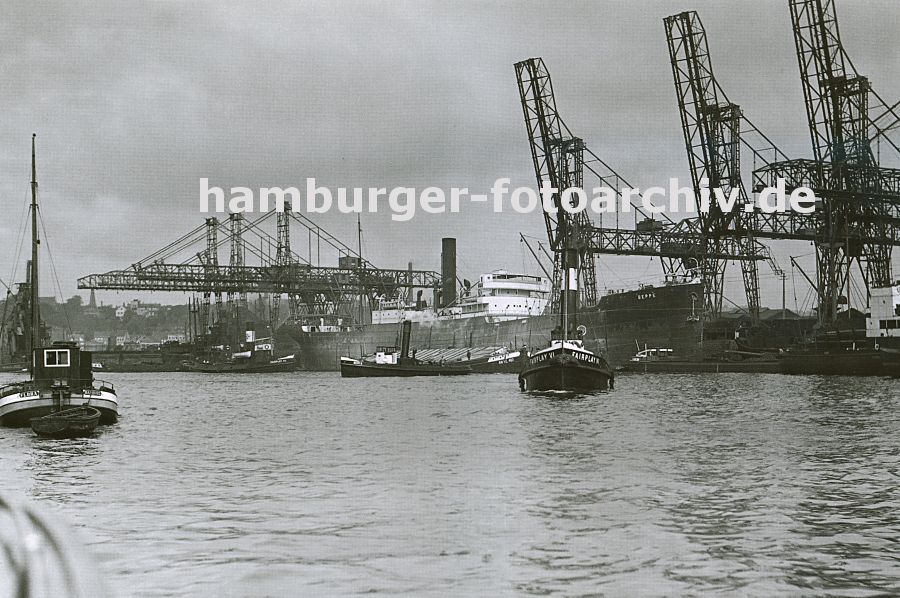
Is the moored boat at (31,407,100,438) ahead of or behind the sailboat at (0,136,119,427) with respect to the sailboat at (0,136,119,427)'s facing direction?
behind
